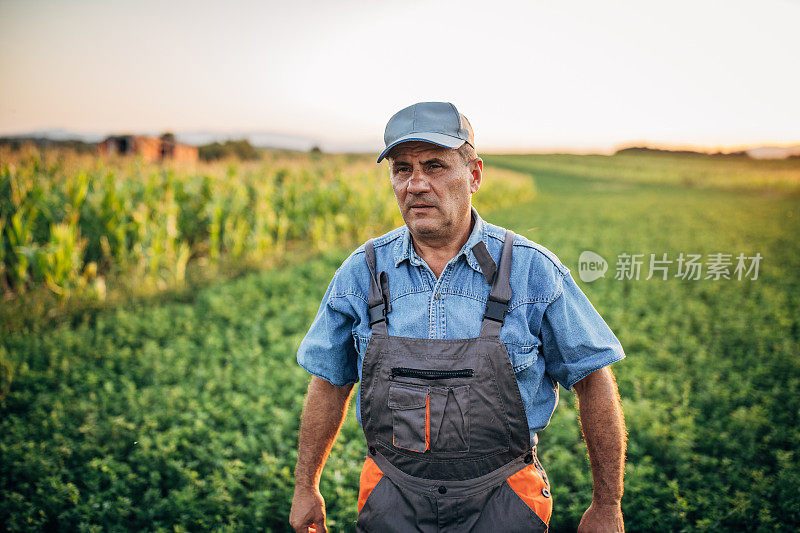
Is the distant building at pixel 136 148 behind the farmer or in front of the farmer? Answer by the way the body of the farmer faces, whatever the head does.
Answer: behind

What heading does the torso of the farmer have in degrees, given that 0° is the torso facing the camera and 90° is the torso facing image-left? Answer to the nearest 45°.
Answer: approximately 0°

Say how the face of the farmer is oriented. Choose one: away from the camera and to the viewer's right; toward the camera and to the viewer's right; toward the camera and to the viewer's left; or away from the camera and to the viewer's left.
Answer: toward the camera and to the viewer's left
